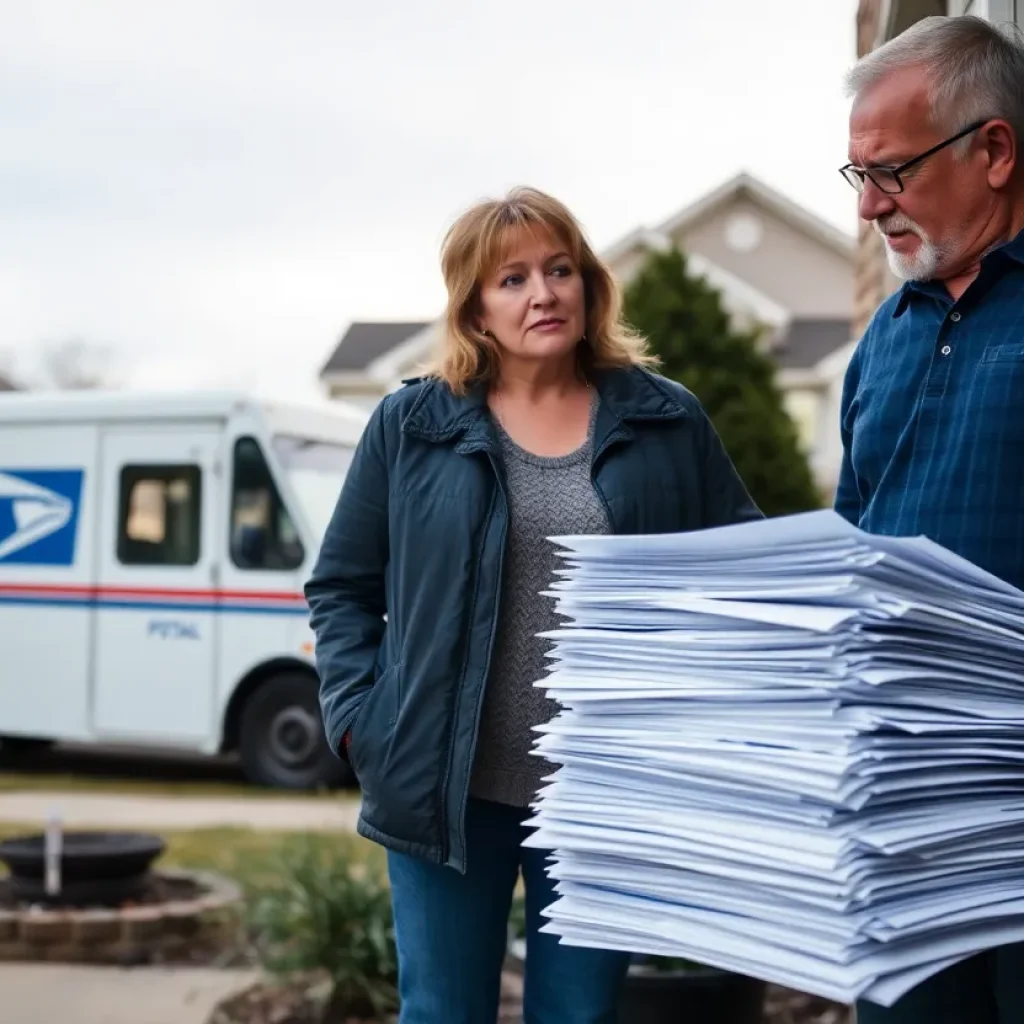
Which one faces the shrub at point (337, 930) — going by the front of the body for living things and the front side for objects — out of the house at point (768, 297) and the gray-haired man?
the house

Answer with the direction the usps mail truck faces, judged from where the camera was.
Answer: facing the viewer and to the right of the viewer

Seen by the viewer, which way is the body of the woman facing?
toward the camera

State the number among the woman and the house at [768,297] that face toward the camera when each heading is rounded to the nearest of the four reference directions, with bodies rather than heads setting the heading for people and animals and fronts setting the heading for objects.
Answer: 2

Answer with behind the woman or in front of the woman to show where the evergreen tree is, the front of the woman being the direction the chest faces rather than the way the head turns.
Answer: behind

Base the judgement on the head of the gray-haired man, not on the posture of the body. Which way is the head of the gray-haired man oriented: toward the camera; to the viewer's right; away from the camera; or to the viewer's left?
to the viewer's left

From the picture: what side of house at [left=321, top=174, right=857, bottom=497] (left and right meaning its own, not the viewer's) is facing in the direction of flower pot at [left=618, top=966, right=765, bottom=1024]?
front

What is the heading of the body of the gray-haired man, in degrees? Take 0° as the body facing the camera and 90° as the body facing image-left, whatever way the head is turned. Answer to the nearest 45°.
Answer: approximately 45°

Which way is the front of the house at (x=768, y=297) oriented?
toward the camera

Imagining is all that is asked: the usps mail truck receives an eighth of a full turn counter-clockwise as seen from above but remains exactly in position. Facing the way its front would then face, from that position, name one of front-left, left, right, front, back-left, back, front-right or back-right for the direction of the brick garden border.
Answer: right

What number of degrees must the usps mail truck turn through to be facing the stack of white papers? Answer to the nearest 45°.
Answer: approximately 45° to its right

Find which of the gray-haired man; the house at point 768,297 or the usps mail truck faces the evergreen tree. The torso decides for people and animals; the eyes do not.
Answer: the house

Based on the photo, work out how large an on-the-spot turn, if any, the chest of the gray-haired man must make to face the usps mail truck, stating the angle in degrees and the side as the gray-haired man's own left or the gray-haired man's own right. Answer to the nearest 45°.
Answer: approximately 90° to the gray-haired man's own right

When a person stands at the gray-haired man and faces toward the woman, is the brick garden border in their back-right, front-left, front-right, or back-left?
front-right
